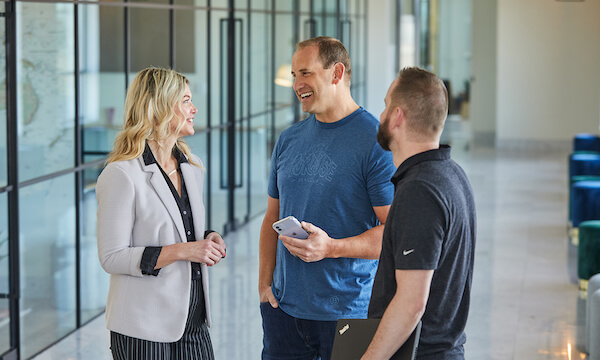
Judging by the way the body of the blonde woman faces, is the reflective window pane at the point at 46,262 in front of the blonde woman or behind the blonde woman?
behind

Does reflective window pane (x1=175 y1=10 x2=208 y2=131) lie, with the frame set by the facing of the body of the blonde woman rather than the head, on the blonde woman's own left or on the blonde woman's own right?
on the blonde woman's own left

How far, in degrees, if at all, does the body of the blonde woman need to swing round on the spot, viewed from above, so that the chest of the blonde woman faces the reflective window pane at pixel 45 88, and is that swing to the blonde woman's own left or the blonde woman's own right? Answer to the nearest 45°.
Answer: approximately 135° to the blonde woman's own left

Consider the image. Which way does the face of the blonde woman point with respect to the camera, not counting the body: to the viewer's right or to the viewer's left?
to the viewer's right

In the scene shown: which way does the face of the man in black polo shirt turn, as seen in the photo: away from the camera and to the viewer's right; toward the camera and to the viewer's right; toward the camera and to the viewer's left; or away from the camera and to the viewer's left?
away from the camera and to the viewer's left

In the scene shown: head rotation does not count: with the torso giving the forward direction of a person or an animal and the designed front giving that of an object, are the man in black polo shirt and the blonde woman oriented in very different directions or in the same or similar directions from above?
very different directions

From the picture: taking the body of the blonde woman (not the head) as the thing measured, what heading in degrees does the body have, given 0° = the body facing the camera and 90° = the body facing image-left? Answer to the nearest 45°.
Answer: approximately 315°

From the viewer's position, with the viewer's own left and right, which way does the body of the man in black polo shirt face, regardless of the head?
facing away from the viewer and to the left of the viewer

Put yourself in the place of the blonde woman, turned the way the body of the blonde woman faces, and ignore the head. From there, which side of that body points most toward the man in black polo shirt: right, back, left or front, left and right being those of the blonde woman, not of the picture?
front

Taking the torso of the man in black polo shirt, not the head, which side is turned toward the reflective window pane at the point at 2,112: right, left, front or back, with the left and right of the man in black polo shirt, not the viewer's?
front
